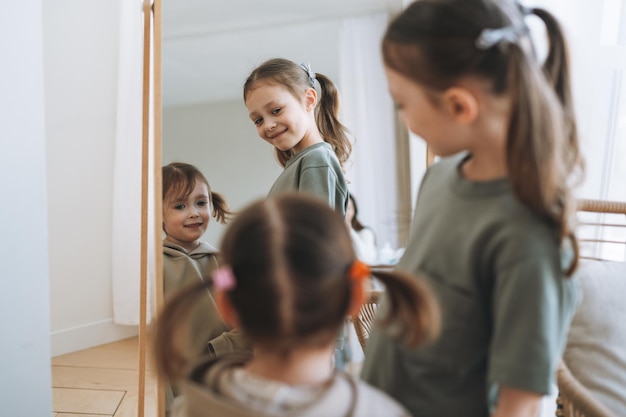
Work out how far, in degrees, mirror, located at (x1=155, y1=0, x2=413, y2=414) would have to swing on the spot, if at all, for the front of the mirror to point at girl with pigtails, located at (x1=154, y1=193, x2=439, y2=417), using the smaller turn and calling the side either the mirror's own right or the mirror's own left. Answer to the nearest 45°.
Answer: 0° — it already faces them

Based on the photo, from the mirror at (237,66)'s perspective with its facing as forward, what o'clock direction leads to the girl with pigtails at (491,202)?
The girl with pigtails is roughly at 11 o'clock from the mirror.

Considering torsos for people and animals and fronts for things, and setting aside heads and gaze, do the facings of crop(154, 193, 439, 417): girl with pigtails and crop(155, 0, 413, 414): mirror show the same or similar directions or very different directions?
very different directions

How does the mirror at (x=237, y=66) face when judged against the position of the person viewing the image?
facing the viewer

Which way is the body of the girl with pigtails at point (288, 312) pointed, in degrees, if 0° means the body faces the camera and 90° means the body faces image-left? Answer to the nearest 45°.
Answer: approximately 180°

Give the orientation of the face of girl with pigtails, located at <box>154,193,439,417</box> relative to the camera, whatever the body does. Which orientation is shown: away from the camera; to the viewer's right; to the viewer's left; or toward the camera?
away from the camera

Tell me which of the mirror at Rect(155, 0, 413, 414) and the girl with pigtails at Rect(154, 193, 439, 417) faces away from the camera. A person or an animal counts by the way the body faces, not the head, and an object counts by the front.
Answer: the girl with pigtails
